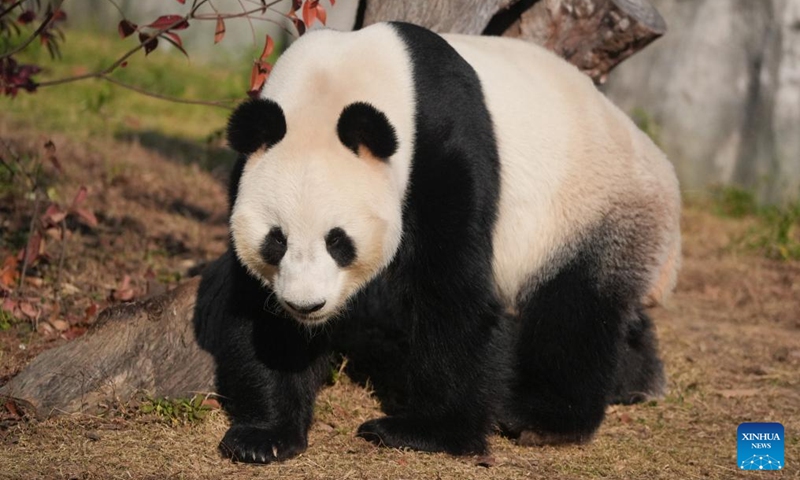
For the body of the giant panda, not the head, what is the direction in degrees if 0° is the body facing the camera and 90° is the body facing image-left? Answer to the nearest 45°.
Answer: approximately 45°

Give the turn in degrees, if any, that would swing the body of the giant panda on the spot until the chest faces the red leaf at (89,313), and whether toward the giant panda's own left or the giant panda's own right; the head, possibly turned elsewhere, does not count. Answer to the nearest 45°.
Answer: approximately 45° to the giant panda's own right

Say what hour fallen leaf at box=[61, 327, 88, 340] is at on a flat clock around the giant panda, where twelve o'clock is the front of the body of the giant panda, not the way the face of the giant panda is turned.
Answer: The fallen leaf is roughly at 2 o'clock from the giant panda.

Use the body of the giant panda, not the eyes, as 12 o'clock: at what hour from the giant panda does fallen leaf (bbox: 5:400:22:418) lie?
The fallen leaf is roughly at 1 o'clock from the giant panda.

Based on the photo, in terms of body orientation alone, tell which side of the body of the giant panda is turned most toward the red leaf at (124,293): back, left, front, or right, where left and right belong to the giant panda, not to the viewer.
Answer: right

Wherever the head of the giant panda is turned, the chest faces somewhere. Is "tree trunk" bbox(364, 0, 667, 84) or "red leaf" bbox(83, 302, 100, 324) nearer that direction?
the red leaf

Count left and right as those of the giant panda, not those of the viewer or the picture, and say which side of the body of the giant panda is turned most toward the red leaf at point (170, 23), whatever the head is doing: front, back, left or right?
right

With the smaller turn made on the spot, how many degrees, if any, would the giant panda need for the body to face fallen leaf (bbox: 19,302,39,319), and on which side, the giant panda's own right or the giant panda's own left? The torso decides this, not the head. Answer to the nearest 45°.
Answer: approximately 45° to the giant panda's own right

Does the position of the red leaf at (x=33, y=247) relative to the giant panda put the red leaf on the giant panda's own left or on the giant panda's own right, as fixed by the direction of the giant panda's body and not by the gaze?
on the giant panda's own right
